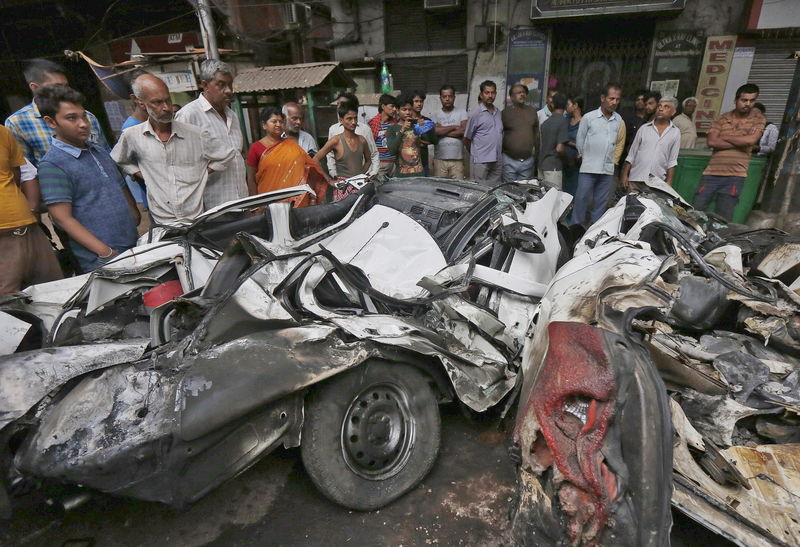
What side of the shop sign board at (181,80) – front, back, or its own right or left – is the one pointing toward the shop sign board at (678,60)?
left

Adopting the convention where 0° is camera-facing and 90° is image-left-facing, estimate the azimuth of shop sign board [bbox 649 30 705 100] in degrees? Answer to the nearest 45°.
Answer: approximately 0°

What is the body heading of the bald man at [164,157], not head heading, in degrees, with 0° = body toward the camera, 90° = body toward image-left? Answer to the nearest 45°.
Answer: approximately 0°

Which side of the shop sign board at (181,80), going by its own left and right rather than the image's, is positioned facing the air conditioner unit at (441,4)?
left

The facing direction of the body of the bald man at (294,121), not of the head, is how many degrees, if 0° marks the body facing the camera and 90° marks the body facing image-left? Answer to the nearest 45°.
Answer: approximately 315°

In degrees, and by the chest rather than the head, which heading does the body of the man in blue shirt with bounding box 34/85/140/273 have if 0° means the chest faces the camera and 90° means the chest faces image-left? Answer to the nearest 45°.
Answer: approximately 315°

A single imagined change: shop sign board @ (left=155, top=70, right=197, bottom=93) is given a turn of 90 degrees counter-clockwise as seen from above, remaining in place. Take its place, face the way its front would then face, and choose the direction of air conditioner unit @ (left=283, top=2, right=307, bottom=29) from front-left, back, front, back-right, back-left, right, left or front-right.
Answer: front-left

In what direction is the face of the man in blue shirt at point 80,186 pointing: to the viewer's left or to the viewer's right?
to the viewer's right
